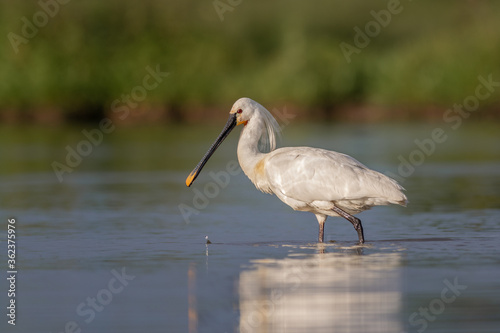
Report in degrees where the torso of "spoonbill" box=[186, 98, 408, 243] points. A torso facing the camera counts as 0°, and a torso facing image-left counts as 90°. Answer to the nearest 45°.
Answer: approximately 90°
